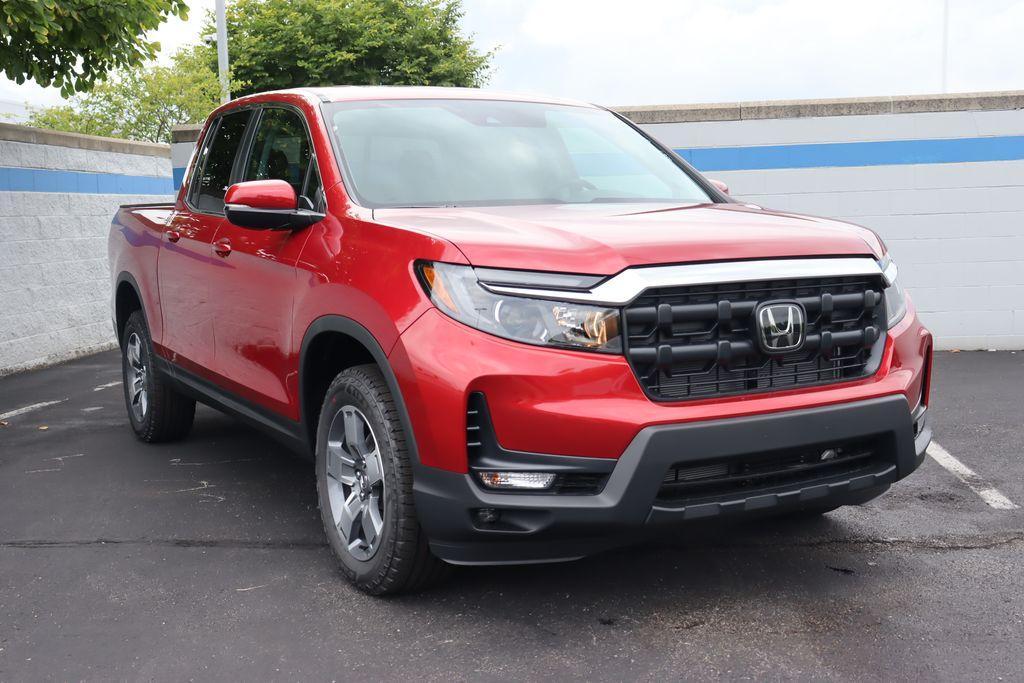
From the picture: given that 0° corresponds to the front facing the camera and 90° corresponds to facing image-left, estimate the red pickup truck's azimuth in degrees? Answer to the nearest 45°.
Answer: approximately 315°

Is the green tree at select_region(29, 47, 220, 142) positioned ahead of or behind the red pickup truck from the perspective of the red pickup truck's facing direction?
behind

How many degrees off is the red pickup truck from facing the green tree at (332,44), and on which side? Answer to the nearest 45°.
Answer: approximately 135° to its left
